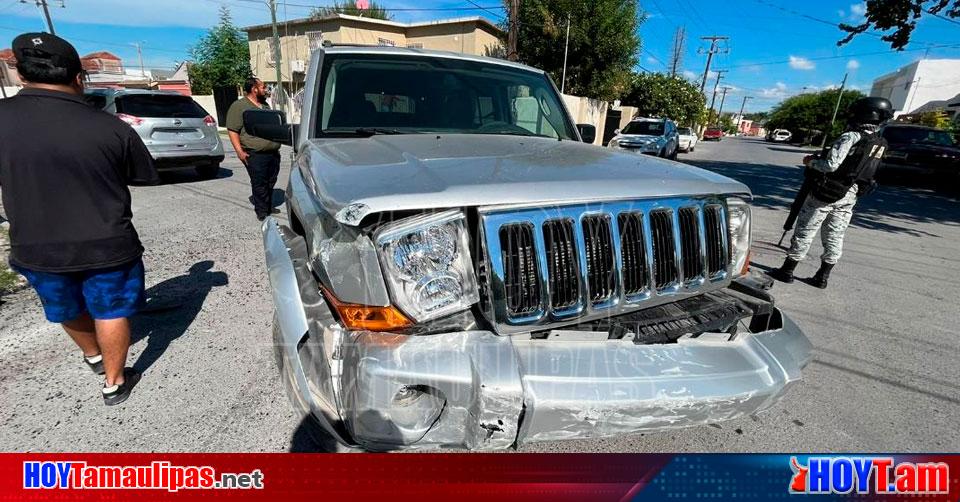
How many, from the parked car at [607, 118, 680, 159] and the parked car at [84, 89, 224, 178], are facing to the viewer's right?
0

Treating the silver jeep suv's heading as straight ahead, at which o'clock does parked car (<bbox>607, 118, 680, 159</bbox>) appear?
The parked car is roughly at 8 o'clock from the silver jeep suv.

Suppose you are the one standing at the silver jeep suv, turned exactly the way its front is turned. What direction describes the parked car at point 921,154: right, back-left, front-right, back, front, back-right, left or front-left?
left

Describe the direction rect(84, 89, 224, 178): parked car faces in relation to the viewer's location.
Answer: facing away from the viewer and to the left of the viewer

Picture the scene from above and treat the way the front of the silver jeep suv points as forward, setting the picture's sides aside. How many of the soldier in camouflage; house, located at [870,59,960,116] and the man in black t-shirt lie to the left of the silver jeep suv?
2

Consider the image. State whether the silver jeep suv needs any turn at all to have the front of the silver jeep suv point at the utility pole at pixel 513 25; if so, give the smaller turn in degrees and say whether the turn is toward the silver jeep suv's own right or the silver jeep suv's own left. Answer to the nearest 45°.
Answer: approximately 135° to the silver jeep suv's own left

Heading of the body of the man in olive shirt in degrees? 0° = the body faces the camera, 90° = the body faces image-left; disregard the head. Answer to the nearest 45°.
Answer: approximately 315°

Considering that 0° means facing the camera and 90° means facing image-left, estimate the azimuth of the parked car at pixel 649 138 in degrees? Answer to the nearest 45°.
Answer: approximately 45°

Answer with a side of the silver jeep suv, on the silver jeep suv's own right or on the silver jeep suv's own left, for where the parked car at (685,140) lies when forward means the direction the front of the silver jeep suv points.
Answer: on the silver jeep suv's own left

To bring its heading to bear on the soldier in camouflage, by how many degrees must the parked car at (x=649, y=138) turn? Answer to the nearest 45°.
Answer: approximately 45° to its left

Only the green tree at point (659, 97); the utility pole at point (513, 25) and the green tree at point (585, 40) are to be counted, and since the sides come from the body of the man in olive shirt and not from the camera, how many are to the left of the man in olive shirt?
3

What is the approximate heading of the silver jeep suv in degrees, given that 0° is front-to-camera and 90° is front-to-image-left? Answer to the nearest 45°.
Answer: approximately 315°

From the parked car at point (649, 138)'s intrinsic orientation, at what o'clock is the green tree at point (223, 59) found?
The green tree is roughly at 2 o'clock from the parked car.

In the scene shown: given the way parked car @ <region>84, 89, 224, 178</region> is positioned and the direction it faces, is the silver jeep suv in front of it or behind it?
behind
